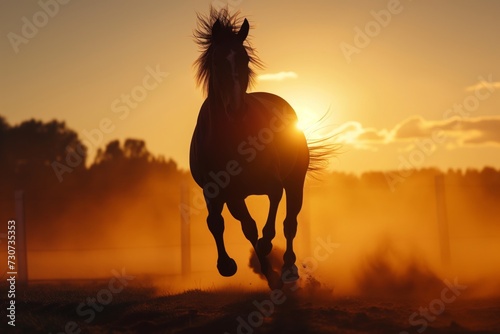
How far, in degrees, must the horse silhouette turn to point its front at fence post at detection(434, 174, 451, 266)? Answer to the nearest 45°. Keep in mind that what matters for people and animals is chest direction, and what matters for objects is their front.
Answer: approximately 180°

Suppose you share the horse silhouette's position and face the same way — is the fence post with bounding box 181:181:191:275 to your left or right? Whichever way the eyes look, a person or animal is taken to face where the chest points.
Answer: on your right

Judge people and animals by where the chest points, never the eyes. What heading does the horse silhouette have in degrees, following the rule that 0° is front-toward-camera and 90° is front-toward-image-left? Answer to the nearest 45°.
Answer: approximately 45°

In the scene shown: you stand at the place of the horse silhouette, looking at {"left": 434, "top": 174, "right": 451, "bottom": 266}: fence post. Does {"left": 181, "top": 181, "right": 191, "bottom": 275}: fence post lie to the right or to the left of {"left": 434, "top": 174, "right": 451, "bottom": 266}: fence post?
left
